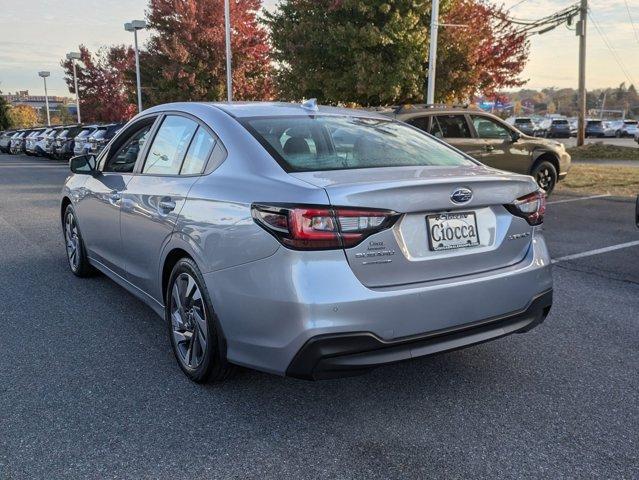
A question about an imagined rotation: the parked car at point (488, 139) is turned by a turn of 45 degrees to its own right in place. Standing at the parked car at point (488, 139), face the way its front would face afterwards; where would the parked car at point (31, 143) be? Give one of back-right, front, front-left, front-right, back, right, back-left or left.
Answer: back

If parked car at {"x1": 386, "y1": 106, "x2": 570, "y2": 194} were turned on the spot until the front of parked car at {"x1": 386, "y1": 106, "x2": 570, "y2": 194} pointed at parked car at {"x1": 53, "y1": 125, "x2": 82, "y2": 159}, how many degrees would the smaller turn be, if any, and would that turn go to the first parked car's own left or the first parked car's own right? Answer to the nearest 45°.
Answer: approximately 135° to the first parked car's own left

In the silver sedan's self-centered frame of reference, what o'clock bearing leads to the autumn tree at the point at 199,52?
The autumn tree is roughly at 1 o'clock from the silver sedan.

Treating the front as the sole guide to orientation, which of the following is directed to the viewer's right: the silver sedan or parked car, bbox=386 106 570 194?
the parked car

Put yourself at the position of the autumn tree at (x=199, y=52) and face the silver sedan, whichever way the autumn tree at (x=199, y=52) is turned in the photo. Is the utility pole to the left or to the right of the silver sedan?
left

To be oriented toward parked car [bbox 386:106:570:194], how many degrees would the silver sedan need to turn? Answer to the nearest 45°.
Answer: approximately 45° to its right

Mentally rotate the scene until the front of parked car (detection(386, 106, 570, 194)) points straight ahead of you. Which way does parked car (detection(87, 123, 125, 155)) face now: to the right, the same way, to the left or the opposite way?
to the right

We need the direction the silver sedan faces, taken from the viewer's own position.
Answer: facing away from the viewer and to the left of the viewer

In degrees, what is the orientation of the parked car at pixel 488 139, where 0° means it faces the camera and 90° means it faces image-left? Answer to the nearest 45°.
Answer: approximately 270°

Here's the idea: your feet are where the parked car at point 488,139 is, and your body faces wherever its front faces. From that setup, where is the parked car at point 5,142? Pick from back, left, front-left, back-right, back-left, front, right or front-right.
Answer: back-left

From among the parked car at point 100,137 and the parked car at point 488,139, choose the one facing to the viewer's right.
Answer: the parked car at point 488,139

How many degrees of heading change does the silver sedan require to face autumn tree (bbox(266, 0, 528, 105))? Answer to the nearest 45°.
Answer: approximately 45° to its right

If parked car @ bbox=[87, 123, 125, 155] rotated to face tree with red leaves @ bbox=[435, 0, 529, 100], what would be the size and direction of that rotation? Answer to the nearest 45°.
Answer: approximately 90° to its left
